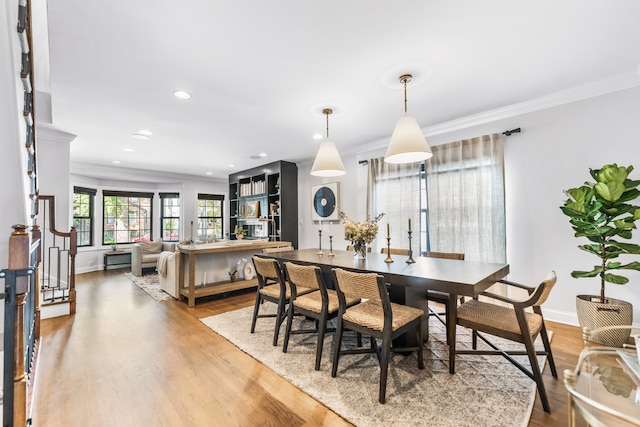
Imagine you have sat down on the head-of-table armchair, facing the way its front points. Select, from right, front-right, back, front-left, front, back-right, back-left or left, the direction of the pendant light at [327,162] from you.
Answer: front-left

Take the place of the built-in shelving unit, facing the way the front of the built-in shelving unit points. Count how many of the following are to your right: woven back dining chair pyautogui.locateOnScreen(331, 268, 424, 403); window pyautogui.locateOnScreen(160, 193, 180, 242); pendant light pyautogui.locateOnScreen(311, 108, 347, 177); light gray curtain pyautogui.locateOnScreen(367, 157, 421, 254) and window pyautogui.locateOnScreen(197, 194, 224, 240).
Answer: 2

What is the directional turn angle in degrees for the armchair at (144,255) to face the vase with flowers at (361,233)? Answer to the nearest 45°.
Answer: approximately 45° to its right

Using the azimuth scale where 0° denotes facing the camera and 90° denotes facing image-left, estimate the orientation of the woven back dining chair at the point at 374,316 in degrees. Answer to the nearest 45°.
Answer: approximately 225°

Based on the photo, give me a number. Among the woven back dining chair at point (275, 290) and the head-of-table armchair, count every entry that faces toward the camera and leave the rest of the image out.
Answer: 0

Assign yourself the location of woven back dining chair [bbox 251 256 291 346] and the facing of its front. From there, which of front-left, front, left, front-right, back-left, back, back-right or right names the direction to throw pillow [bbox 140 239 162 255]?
left

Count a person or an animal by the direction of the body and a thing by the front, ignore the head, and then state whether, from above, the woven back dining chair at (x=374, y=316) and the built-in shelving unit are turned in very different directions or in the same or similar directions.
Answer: very different directions

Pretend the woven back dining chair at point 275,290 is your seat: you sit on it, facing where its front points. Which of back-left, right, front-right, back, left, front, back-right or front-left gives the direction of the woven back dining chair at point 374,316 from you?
right

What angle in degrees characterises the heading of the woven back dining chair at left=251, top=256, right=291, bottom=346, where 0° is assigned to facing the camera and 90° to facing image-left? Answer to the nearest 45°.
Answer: approximately 225°

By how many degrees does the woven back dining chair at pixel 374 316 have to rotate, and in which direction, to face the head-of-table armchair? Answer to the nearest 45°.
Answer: approximately 45° to its right

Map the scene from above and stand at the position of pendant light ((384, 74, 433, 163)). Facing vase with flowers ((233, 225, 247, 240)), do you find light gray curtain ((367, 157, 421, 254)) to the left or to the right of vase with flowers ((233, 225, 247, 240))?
right

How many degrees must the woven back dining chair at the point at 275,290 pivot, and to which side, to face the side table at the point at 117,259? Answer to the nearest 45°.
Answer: approximately 90° to its left

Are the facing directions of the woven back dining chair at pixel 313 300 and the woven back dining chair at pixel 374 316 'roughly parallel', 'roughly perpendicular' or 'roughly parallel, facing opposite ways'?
roughly parallel

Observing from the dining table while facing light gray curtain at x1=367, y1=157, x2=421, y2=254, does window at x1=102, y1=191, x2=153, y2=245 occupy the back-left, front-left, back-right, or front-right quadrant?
front-left

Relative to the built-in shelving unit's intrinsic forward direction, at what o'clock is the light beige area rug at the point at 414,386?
The light beige area rug is roughly at 10 o'clock from the built-in shelving unit.

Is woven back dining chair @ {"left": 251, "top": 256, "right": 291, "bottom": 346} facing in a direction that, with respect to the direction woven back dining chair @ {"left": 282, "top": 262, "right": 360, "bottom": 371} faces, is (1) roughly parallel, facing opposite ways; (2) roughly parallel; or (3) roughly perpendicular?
roughly parallel

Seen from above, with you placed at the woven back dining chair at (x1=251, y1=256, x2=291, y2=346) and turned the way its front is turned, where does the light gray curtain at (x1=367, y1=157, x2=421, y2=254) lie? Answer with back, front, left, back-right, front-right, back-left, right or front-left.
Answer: front

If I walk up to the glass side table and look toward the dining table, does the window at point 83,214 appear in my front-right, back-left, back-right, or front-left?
front-left

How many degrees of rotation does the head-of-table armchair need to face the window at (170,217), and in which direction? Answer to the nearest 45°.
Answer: approximately 45° to its left

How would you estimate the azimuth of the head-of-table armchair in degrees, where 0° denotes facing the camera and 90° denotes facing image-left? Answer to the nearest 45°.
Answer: approximately 135°
